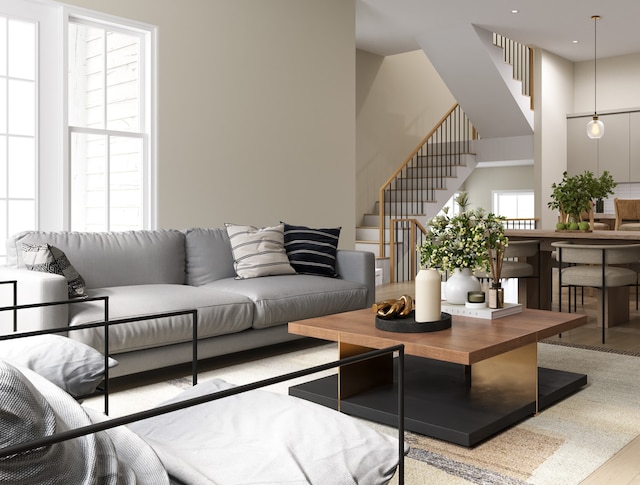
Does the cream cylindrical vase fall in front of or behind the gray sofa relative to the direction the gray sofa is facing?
in front

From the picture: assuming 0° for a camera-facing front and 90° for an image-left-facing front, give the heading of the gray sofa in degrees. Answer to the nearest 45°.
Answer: approximately 315°

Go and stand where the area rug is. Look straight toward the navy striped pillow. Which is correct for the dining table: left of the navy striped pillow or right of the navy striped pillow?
right

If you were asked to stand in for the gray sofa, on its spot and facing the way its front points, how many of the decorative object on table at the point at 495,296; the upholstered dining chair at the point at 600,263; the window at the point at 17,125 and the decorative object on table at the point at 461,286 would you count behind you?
1

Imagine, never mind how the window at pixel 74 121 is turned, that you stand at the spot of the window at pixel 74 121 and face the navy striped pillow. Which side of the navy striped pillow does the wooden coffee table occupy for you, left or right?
right

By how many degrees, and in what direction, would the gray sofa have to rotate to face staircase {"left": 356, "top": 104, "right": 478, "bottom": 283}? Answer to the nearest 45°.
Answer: approximately 90° to its left

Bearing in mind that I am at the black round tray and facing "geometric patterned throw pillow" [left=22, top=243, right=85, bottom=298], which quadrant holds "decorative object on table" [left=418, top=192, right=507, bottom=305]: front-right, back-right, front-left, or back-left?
back-right

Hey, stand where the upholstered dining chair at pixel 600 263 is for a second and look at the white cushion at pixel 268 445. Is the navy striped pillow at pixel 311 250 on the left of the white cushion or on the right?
right

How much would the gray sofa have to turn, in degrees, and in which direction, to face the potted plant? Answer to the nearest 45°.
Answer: approximately 45° to its left

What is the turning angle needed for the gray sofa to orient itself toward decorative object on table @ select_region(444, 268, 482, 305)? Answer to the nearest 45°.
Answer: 0° — it already faces it

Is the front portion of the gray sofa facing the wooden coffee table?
yes

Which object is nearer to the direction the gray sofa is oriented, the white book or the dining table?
the white book
